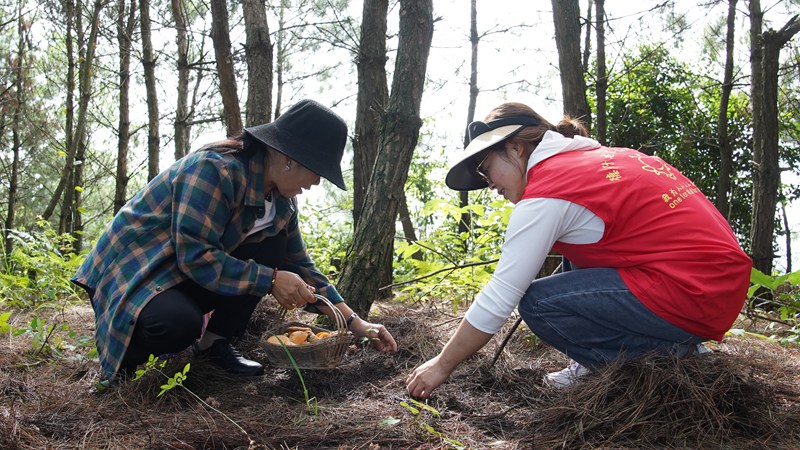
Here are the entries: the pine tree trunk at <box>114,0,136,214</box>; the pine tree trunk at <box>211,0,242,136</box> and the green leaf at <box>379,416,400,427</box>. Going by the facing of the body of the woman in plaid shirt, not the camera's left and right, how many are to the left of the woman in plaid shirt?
2

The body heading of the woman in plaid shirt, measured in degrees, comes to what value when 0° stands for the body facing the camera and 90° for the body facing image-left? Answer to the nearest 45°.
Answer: approximately 270°

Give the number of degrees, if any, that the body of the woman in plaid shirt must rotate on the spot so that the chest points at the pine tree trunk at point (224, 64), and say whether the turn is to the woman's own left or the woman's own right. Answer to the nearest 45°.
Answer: approximately 90° to the woman's own left

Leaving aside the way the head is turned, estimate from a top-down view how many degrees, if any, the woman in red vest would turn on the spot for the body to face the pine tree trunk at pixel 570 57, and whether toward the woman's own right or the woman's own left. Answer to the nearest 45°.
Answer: approximately 90° to the woman's own right

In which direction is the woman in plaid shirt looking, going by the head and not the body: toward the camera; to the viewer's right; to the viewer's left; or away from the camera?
to the viewer's right

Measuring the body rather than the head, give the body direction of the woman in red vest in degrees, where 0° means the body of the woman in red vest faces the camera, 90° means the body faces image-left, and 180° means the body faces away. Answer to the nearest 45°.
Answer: approximately 90°

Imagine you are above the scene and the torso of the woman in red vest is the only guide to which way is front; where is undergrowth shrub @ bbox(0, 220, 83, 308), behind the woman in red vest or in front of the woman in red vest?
in front

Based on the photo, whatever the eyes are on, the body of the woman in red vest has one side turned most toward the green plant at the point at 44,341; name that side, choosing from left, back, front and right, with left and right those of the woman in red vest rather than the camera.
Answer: front

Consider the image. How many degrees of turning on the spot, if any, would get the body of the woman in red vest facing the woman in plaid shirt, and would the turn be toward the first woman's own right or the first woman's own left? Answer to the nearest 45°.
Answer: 0° — they already face them

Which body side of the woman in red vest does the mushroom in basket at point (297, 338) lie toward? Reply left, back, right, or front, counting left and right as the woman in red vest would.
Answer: front

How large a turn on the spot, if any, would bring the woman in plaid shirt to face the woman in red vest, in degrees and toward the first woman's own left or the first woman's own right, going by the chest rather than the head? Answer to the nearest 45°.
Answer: approximately 45° to the first woman's own right
